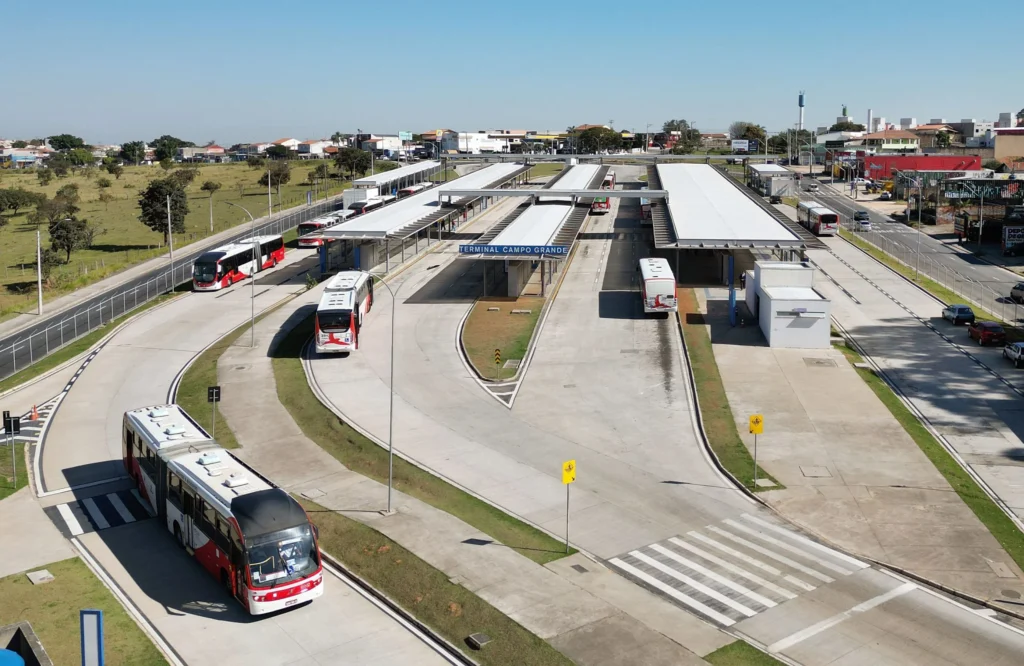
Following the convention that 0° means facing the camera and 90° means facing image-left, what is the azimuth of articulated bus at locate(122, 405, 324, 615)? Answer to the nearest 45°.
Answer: approximately 315°

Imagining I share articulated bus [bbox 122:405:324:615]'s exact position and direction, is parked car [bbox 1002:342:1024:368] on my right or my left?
on my left
